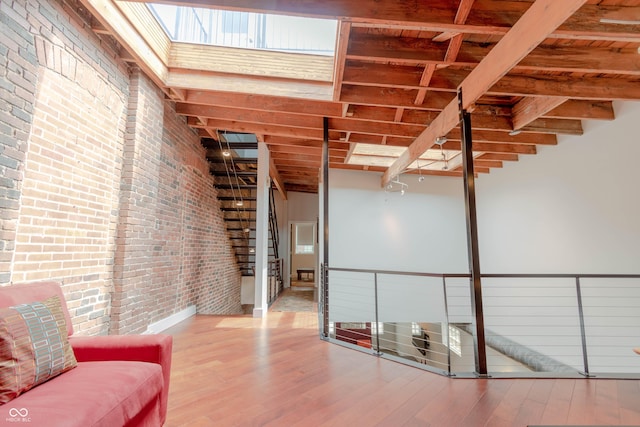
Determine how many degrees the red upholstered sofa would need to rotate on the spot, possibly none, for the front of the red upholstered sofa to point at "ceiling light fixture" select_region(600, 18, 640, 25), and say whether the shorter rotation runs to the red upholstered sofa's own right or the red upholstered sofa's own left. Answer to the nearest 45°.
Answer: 0° — it already faces it

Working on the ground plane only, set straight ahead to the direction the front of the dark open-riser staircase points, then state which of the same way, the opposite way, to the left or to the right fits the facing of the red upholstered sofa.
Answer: to the right

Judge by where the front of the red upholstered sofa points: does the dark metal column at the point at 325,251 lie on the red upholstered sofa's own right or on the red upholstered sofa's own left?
on the red upholstered sofa's own left

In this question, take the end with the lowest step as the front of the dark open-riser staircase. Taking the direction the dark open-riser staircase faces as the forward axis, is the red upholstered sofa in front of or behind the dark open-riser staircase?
behind

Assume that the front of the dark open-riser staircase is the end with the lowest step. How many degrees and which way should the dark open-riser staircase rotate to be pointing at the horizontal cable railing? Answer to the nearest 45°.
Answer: approximately 135° to its right

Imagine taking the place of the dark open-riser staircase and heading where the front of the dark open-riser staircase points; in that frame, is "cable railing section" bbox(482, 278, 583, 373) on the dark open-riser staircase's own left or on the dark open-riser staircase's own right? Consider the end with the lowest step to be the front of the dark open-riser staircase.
on the dark open-riser staircase's own right

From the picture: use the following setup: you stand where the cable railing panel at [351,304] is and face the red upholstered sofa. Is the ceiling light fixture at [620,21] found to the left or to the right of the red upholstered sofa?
left

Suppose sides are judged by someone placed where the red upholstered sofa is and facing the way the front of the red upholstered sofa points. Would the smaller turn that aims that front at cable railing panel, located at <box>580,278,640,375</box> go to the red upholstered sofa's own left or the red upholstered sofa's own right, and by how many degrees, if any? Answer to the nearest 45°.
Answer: approximately 45° to the red upholstered sofa's own left

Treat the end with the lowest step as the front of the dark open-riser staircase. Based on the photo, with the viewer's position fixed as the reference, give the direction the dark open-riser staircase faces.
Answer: facing away from the viewer
